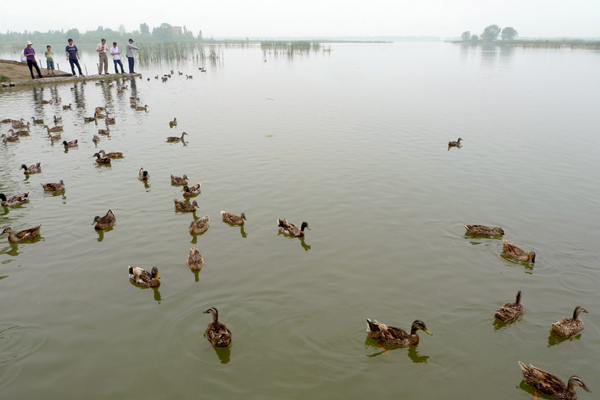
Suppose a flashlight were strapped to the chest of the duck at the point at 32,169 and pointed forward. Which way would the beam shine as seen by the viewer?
to the viewer's left

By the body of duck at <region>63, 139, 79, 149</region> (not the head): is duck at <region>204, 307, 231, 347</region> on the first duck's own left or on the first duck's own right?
on the first duck's own left

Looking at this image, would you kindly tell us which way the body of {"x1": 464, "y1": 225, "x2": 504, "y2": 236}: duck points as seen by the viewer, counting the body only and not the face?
to the viewer's right

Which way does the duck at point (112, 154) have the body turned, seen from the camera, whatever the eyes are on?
to the viewer's left

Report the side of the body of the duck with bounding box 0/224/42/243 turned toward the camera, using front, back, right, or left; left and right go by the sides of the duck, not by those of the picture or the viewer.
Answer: left

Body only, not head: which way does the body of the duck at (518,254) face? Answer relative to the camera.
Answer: to the viewer's right

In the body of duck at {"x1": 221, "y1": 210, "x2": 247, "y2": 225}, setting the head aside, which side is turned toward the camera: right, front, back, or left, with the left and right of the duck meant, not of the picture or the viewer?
right

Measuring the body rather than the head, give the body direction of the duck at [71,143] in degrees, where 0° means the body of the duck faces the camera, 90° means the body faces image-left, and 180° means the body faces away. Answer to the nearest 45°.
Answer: approximately 90°

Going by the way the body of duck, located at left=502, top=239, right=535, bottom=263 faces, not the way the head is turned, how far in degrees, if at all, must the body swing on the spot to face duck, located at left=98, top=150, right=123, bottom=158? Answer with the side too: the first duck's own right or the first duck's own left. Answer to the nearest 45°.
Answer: approximately 180°

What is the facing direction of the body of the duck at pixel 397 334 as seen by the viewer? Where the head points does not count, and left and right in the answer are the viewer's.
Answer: facing to the right of the viewer

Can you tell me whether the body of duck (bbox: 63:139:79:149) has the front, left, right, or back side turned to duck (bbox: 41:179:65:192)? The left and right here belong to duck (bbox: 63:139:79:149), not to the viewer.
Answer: left
